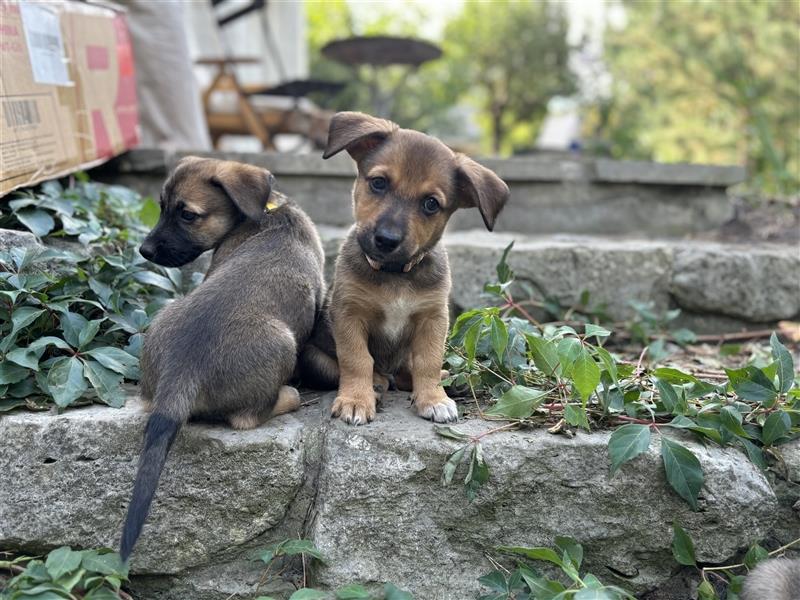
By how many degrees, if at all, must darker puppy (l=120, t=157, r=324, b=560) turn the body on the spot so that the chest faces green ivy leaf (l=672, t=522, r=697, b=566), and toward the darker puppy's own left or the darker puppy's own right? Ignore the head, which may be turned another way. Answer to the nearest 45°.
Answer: approximately 90° to the darker puppy's own right

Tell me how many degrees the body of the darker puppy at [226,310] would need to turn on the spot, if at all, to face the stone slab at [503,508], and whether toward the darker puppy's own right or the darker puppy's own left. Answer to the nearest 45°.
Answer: approximately 90° to the darker puppy's own right

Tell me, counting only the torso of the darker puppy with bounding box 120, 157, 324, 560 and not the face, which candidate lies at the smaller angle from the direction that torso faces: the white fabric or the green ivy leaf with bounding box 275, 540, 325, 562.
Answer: the white fabric

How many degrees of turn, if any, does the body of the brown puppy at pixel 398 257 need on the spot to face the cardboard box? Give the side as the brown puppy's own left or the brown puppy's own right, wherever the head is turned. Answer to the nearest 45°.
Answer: approximately 135° to the brown puppy's own right

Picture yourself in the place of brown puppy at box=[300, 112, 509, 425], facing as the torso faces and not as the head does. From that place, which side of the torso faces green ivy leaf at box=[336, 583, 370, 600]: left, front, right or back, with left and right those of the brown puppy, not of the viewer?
front

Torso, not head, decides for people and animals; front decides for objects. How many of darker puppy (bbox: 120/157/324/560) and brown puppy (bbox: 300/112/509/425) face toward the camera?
1

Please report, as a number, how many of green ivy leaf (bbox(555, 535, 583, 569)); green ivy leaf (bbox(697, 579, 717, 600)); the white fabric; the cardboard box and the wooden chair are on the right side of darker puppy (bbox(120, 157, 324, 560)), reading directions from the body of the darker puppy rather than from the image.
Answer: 2

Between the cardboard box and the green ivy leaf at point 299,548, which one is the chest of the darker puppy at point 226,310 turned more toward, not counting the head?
the cardboard box

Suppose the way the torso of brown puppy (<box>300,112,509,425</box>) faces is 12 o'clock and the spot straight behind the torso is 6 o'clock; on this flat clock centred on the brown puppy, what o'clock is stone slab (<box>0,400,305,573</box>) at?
The stone slab is roughly at 2 o'clock from the brown puppy.

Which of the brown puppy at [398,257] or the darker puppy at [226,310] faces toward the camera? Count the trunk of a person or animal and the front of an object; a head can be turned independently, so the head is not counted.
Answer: the brown puppy

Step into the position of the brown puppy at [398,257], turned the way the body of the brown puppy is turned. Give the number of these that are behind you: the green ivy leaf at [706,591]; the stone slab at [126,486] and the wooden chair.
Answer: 1

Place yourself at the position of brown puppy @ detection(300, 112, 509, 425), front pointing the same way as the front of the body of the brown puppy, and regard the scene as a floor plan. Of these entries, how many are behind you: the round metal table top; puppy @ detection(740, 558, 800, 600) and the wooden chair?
2

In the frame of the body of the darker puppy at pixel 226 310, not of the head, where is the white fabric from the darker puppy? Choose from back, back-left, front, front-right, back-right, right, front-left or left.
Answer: front-left

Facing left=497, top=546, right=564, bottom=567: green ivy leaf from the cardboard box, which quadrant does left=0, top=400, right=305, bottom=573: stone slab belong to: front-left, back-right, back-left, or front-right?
front-right

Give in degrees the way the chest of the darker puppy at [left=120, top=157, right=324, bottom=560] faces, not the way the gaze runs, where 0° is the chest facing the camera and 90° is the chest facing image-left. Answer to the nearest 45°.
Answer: approximately 225°

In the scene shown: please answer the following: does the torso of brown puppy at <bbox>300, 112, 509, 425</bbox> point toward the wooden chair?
no

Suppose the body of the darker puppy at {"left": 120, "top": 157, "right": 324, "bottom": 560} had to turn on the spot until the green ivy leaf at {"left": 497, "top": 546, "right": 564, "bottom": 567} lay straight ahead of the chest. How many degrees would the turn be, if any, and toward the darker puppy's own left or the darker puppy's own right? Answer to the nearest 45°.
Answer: approximately 90° to the darker puppy's own right

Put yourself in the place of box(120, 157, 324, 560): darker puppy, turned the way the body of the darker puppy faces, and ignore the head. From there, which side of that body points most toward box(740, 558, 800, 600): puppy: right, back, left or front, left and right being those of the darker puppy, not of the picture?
right

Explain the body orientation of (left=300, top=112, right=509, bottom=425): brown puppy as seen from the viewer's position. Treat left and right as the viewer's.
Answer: facing the viewer

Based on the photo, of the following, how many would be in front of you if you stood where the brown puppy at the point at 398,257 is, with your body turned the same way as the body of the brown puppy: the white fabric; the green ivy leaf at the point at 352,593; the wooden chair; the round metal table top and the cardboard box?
1
